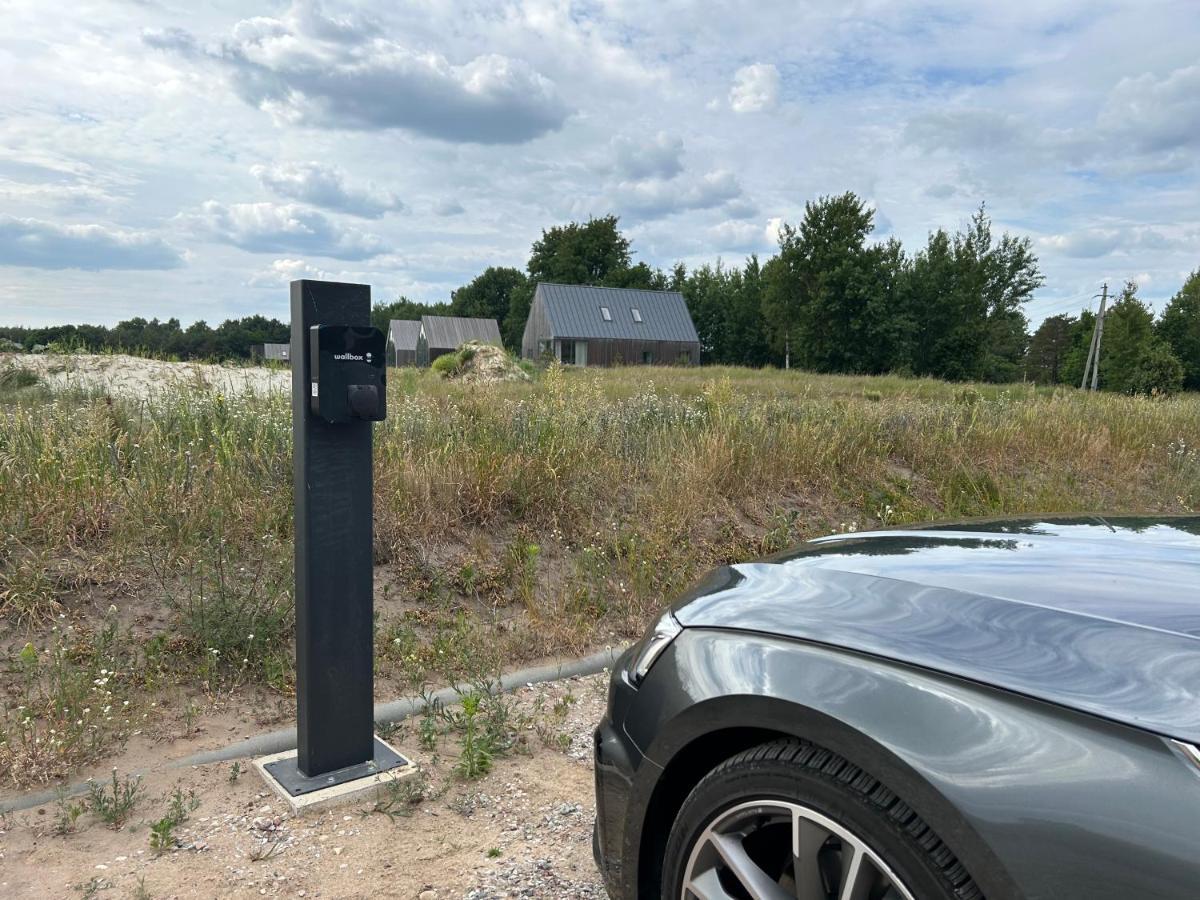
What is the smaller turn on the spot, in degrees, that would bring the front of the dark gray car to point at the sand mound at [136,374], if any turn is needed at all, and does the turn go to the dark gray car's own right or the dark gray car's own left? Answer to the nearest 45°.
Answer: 0° — it already faces it

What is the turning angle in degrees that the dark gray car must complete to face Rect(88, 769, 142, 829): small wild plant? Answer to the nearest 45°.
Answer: approximately 45° to its left

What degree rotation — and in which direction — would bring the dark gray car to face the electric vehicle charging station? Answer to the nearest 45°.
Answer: approximately 45° to its left

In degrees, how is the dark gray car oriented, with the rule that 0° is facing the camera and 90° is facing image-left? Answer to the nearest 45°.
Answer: approximately 135°
